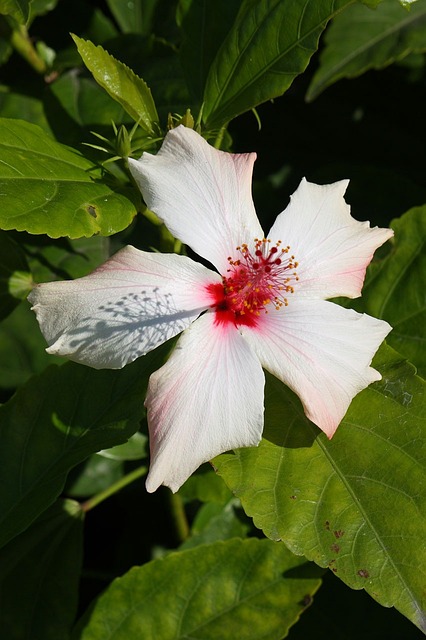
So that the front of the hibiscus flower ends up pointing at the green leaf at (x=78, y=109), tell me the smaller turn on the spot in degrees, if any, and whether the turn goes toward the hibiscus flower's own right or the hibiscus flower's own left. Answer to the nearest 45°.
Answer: approximately 135° to the hibiscus flower's own right

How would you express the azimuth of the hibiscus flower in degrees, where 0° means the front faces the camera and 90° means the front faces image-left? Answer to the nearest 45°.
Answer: approximately 0°
